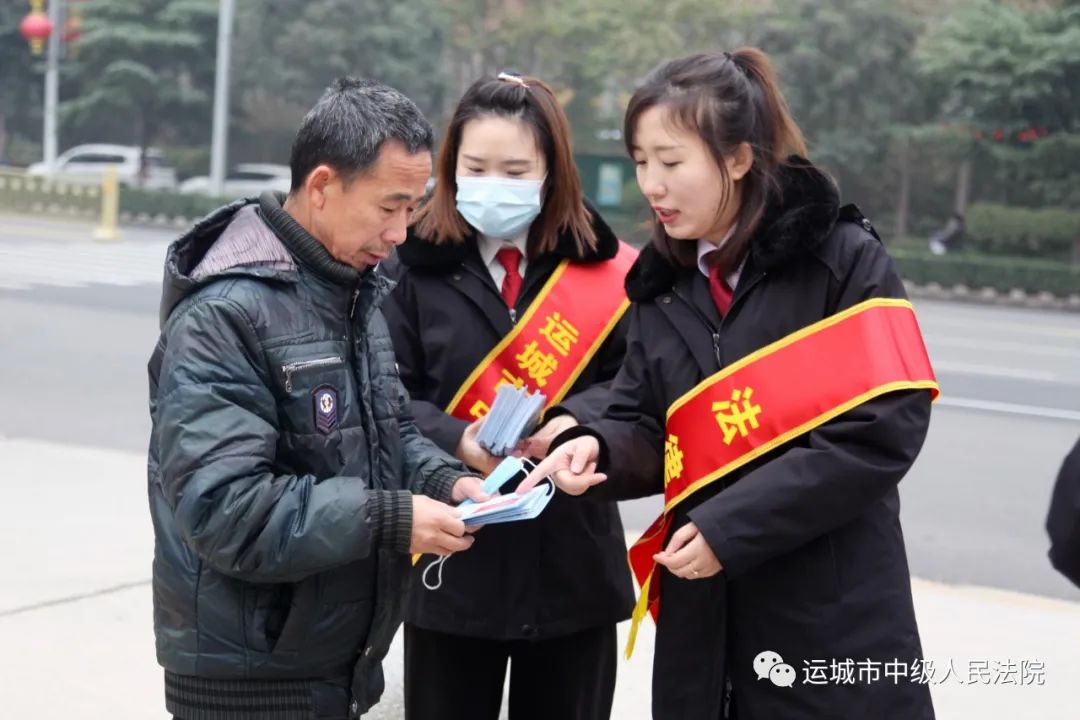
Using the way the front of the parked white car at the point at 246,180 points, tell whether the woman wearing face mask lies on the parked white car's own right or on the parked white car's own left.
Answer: on the parked white car's own left

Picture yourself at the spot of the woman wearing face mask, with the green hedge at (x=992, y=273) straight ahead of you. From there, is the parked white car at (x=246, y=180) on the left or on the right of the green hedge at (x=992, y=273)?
left

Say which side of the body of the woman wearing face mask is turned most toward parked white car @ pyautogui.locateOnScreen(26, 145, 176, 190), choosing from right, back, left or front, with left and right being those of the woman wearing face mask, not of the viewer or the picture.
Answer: back

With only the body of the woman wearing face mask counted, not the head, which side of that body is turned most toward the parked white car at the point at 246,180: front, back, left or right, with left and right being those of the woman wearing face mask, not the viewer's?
back

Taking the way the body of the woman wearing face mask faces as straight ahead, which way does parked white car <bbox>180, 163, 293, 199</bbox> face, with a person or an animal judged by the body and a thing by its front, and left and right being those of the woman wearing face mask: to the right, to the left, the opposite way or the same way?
to the right

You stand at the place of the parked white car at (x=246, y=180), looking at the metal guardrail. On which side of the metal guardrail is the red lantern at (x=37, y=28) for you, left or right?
right

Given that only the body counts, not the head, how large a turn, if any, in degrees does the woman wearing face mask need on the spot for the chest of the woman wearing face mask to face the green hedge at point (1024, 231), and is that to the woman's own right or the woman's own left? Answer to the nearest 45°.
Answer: approximately 180°

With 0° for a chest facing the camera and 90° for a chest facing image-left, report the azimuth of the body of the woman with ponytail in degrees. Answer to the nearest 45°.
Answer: approximately 45°

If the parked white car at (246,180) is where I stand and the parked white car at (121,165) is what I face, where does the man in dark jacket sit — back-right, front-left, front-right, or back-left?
back-left

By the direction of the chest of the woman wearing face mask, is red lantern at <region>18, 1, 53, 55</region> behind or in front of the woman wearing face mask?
behind

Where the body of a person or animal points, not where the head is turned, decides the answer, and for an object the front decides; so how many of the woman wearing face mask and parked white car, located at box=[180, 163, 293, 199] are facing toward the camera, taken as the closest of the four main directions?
1

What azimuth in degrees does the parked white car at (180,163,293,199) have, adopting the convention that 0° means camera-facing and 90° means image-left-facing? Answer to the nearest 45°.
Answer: approximately 90°

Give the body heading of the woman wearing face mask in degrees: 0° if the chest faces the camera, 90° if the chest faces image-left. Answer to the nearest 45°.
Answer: approximately 0°

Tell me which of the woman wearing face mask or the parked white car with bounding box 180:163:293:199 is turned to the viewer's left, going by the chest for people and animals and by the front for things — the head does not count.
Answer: the parked white car

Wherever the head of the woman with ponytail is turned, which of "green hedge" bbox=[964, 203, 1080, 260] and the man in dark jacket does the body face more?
the man in dark jacket

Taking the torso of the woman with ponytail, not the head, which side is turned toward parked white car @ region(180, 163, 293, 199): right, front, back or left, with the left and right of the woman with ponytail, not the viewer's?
right
